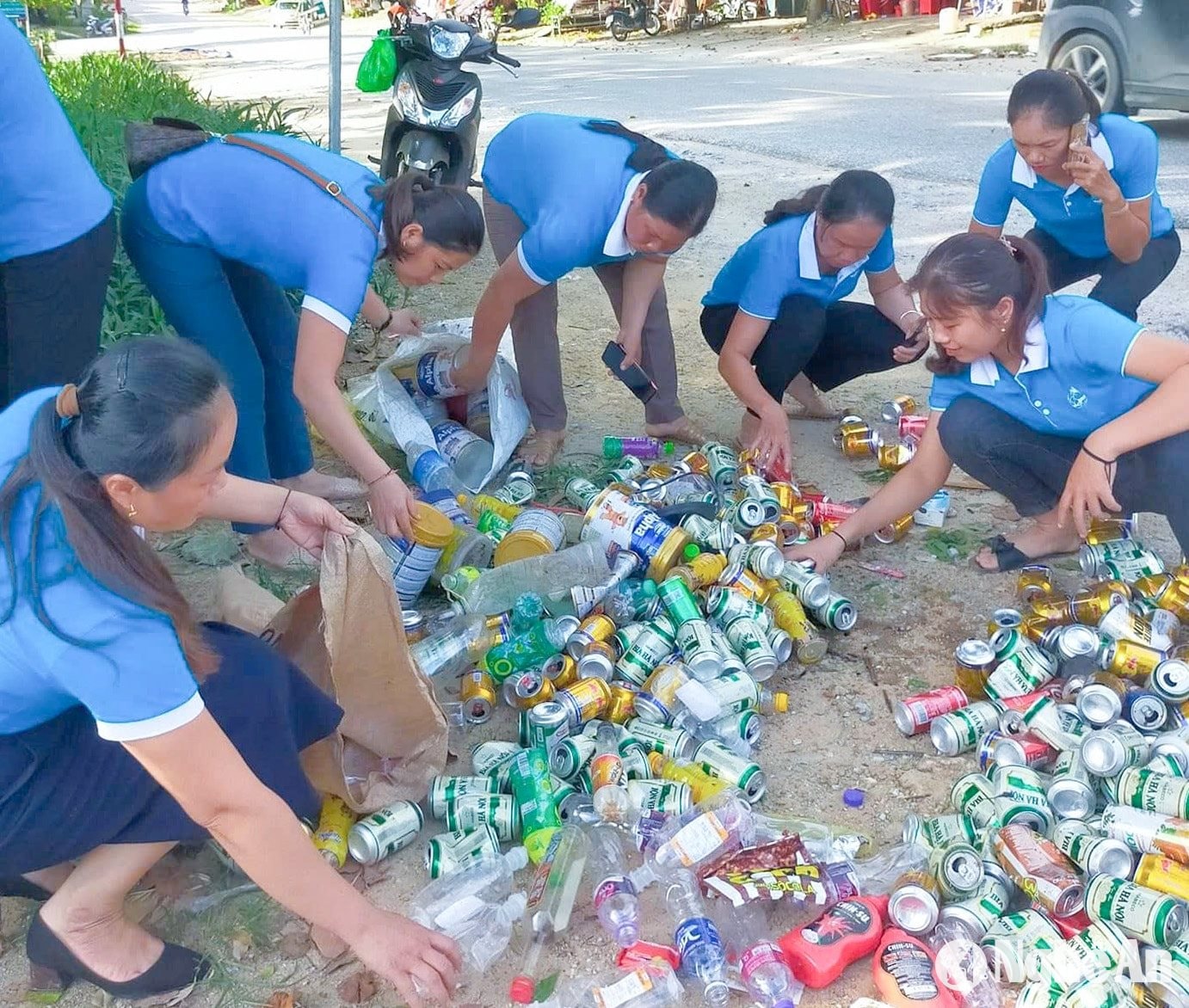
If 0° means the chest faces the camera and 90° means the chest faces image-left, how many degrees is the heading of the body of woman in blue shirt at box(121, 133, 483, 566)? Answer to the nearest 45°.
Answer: approximately 270°

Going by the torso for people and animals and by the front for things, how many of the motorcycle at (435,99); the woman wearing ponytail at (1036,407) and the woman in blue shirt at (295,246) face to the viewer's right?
1

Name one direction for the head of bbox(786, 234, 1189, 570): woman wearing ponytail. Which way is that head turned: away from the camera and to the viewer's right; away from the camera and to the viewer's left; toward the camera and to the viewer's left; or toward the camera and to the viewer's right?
toward the camera and to the viewer's left

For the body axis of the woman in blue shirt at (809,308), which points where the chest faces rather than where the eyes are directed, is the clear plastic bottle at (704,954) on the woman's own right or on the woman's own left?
on the woman's own right

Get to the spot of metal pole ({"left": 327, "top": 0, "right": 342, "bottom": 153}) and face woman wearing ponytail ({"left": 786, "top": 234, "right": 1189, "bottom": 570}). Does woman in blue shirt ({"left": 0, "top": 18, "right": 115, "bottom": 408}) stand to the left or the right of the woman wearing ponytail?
right

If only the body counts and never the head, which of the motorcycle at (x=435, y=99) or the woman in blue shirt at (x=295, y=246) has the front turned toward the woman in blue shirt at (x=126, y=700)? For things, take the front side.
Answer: the motorcycle

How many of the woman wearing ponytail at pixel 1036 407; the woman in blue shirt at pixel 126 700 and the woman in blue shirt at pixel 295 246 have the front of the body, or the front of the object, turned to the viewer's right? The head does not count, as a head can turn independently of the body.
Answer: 2

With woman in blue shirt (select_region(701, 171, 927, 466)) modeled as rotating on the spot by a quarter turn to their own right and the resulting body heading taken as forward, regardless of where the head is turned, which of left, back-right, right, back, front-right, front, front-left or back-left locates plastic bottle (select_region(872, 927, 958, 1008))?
front-left

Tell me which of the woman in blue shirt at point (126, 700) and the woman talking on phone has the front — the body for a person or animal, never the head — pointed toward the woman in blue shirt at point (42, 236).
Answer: the woman talking on phone

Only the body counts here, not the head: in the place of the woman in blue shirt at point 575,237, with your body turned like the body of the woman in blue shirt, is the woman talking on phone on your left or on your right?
on your left

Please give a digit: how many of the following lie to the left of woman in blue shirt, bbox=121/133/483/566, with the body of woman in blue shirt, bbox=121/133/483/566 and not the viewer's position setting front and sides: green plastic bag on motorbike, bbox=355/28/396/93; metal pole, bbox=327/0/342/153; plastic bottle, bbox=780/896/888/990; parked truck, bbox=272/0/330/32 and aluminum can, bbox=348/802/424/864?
3

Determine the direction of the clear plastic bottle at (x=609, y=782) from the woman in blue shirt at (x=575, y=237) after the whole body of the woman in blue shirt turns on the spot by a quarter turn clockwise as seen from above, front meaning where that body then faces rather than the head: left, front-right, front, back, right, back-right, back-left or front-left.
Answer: front-left

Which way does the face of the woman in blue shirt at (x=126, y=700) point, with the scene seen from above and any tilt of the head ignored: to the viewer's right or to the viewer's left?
to the viewer's right

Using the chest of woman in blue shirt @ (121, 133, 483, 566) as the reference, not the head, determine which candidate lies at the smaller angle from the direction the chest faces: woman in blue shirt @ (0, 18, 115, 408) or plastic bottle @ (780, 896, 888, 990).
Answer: the plastic bottle

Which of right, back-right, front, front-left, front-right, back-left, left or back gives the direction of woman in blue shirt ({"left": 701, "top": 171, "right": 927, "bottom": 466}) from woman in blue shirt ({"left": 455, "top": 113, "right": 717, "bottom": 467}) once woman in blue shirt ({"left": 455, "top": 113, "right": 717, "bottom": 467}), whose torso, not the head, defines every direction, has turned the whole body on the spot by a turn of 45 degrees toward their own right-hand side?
left

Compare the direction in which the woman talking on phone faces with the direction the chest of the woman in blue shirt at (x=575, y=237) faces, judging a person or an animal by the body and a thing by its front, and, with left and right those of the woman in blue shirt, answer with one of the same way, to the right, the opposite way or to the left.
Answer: to the right

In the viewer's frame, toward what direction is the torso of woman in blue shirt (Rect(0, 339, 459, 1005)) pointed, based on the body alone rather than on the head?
to the viewer's right

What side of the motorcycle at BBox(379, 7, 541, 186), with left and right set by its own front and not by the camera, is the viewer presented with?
front

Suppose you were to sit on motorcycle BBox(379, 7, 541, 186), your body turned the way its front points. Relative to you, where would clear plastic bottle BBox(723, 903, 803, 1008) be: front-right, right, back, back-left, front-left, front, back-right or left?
front

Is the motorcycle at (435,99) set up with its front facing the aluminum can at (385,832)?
yes

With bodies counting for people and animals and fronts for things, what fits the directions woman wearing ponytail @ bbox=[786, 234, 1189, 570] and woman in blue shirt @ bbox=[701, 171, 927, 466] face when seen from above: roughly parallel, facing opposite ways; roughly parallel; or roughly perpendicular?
roughly perpendicular
